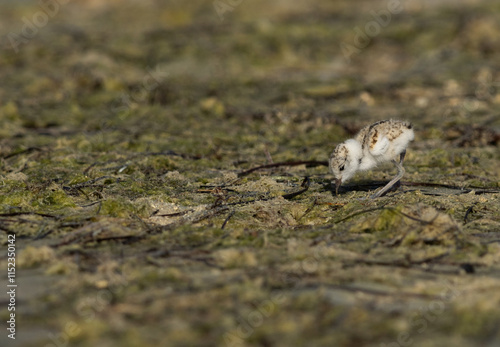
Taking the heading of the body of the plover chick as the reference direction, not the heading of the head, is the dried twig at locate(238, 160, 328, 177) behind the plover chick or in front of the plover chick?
in front

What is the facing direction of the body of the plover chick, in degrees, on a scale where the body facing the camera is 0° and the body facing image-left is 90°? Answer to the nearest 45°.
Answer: approximately 90°
